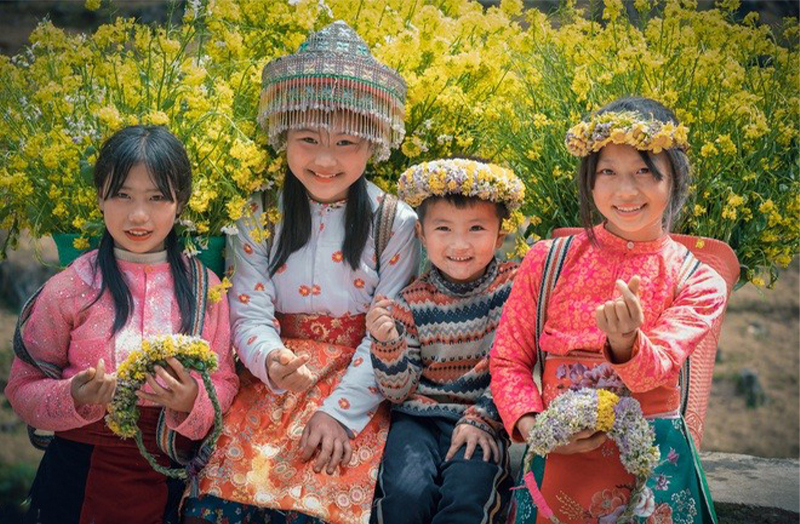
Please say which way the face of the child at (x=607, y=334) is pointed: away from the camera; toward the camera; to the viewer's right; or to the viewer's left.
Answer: toward the camera

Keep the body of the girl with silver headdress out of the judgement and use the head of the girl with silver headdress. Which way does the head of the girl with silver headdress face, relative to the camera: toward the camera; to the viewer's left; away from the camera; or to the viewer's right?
toward the camera

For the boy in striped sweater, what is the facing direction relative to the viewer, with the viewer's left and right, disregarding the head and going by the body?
facing the viewer

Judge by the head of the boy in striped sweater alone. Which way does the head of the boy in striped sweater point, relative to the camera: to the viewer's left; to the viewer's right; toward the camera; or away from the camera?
toward the camera

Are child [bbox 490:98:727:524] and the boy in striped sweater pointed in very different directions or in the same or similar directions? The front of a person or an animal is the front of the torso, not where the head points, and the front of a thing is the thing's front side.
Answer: same or similar directions

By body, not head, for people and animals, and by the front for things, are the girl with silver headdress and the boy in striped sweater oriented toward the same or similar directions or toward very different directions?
same or similar directions

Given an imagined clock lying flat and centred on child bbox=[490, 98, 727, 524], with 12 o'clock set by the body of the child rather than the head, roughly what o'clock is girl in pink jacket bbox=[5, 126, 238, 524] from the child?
The girl in pink jacket is roughly at 3 o'clock from the child.

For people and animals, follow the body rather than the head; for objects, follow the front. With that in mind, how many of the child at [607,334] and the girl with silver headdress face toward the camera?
2

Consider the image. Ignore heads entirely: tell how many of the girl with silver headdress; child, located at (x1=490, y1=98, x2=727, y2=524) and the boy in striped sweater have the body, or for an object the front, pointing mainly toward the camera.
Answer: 3

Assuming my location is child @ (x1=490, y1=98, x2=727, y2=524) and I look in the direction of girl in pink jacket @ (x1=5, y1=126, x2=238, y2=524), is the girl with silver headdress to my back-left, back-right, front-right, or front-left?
front-right

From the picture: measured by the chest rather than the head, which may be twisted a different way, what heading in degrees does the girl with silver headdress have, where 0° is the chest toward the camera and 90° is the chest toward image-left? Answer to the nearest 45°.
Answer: approximately 0°

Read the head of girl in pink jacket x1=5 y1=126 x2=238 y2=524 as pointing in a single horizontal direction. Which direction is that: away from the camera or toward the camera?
toward the camera

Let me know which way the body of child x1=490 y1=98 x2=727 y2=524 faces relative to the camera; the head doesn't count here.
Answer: toward the camera
